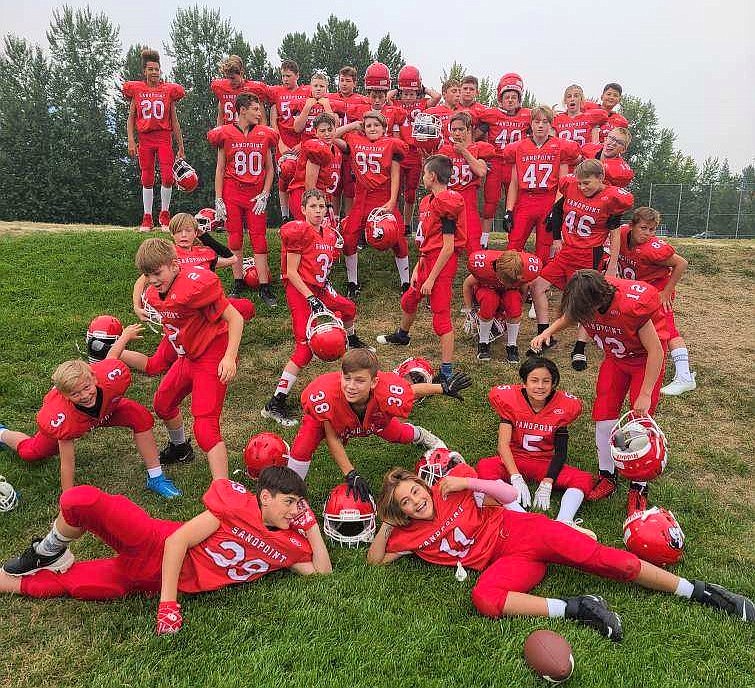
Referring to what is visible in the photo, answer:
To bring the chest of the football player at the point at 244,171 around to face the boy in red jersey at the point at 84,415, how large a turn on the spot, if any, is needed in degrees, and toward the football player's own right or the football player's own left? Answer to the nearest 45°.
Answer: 0° — they already face them

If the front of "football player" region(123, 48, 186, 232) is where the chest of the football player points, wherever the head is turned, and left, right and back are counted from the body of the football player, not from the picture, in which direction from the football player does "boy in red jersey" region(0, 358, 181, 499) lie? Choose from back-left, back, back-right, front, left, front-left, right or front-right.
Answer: front

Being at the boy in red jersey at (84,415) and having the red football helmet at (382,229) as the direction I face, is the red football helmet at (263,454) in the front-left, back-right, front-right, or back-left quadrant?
front-right

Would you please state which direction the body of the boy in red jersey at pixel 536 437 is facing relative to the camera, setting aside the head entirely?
toward the camera

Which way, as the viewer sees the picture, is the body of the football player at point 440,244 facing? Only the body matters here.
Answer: to the viewer's left

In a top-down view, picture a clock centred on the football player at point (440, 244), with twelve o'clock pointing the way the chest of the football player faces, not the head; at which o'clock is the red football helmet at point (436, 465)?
The red football helmet is roughly at 9 o'clock from the football player.

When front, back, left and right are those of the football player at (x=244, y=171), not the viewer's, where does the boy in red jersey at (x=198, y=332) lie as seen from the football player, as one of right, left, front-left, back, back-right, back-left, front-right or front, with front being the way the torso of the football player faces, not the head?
front

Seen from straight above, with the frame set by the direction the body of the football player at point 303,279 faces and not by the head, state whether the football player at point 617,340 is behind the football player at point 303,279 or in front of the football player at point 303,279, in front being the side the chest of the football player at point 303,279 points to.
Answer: in front

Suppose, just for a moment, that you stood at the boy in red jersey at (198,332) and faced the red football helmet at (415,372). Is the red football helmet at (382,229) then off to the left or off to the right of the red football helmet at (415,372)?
left

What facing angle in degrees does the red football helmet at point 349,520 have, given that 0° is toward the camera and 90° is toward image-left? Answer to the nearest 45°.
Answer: approximately 0°

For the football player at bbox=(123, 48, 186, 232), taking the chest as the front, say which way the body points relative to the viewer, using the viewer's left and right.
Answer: facing the viewer
